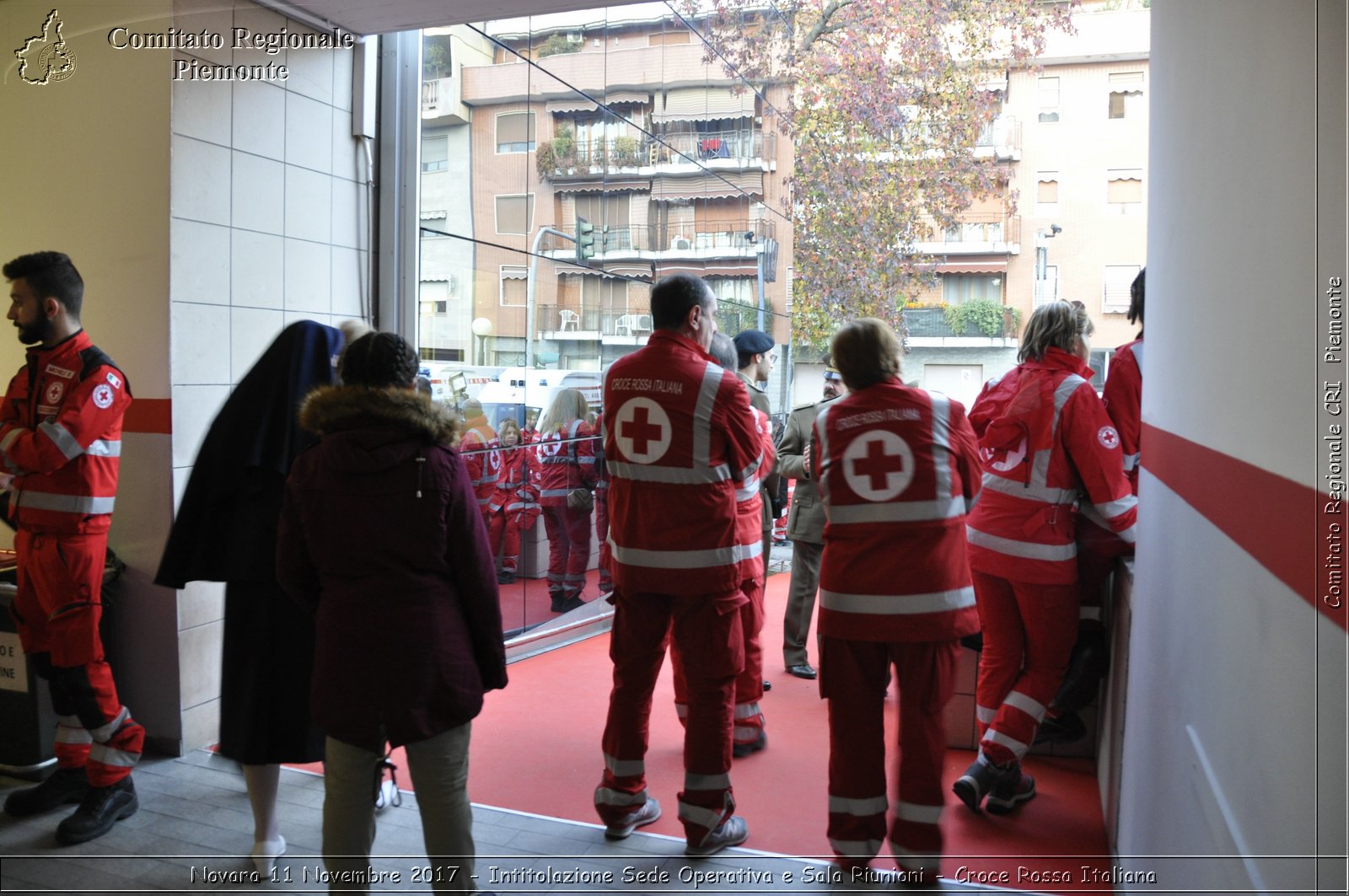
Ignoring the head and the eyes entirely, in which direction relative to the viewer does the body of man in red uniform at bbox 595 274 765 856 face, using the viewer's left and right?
facing away from the viewer and to the right of the viewer

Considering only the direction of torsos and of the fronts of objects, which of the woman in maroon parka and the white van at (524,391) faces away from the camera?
the woman in maroon parka

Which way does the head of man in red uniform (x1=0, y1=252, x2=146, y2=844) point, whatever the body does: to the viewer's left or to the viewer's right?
to the viewer's left

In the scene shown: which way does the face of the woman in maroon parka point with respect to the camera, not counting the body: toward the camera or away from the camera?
away from the camera

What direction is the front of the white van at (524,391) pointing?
to the viewer's left

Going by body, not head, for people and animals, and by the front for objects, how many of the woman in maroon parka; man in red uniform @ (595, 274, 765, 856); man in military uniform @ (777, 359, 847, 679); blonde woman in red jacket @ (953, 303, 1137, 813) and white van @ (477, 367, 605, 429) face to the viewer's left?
1

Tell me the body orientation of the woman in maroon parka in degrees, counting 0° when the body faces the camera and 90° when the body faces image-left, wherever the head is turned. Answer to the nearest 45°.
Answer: approximately 180°

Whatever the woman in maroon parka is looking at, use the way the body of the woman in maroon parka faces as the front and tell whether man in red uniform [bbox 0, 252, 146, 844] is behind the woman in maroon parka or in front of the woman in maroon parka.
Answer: in front

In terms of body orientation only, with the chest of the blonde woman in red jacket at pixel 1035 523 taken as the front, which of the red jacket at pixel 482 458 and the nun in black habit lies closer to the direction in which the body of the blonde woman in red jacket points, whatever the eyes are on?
the red jacket

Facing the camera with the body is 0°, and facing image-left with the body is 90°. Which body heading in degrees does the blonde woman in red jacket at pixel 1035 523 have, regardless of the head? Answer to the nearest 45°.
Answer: approximately 225°

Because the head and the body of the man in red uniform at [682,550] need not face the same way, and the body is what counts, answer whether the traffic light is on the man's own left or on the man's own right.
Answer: on the man's own left
